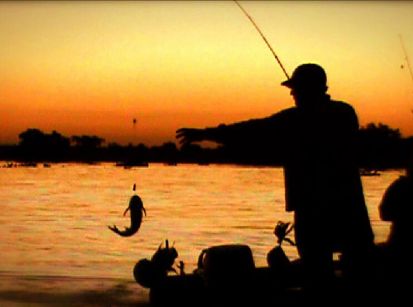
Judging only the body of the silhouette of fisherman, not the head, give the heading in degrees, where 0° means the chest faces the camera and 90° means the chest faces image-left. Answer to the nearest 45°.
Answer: approximately 135°
